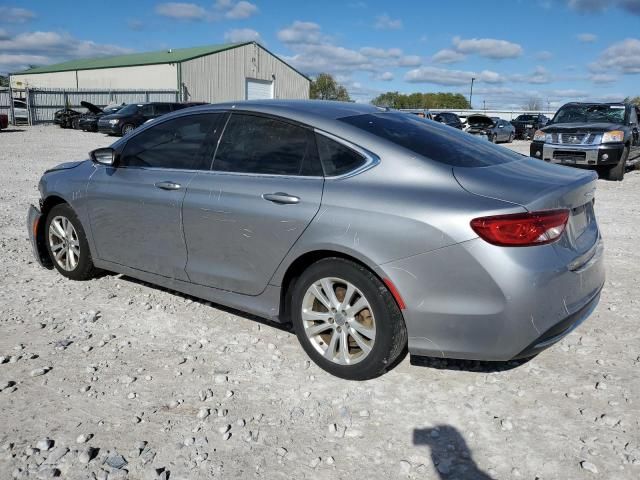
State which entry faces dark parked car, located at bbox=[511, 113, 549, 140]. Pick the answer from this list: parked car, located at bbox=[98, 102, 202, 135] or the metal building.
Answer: the metal building

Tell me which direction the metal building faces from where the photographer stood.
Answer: facing the viewer and to the right of the viewer

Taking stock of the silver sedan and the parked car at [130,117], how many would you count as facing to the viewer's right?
0

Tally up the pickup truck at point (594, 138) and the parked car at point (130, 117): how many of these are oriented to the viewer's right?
0

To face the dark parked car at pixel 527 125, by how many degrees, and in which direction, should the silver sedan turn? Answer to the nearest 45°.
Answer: approximately 45° to its right

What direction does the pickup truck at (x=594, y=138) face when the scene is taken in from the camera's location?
facing the viewer and to the left of the viewer

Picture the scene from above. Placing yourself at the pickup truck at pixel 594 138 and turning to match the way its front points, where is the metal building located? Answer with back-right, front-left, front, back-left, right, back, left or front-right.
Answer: right

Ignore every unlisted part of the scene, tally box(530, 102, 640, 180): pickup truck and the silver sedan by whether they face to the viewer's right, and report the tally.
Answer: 0

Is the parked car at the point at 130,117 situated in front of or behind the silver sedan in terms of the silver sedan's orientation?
in front

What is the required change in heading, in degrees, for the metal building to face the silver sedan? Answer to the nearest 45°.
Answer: approximately 45° to its right

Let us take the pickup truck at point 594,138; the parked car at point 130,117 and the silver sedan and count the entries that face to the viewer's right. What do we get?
0

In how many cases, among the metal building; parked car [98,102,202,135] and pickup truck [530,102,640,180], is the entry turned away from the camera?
0

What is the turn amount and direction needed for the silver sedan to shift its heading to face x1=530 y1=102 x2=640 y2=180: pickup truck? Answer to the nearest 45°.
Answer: approximately 90° to its right
